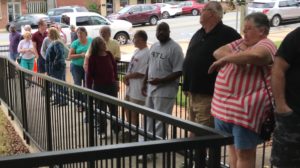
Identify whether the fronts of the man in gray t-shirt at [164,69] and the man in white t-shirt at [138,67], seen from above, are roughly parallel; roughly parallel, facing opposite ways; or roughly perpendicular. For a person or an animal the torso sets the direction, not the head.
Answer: roughly parallel

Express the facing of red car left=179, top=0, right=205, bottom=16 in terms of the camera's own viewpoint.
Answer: facing to the left of the viewer

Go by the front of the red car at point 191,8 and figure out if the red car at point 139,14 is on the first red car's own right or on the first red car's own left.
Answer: on the first red car's own left

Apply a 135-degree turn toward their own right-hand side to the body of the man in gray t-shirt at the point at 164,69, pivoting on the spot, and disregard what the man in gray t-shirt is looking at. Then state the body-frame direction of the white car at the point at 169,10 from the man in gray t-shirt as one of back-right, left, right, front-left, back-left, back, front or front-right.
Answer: front

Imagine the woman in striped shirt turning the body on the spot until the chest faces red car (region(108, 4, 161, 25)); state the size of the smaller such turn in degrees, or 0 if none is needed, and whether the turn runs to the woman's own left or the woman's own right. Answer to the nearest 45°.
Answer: approximately 135° to the woman's own right

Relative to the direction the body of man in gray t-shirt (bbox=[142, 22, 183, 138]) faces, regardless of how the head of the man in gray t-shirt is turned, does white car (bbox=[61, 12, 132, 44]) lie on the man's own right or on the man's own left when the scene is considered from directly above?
on the man's own right

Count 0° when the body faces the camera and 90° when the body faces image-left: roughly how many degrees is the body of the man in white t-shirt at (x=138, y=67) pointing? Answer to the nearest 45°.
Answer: approximately 45°
